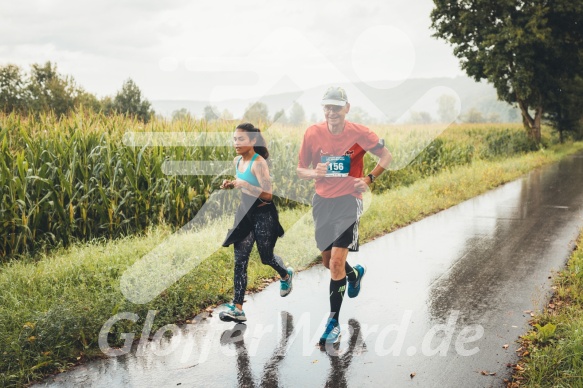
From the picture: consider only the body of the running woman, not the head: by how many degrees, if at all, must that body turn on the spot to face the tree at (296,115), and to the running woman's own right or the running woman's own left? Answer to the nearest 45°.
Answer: approximately 135° to the running woman's own right

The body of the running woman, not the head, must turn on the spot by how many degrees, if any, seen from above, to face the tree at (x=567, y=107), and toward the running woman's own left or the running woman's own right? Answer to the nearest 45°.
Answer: approximately 180°

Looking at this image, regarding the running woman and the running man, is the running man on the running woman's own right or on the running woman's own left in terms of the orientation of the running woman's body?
on the running woman's own left

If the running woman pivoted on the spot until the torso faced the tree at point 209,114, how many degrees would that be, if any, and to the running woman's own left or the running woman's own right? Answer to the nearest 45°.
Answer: approximately 135° to the running woman's own right

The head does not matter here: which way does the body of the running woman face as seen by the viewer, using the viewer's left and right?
facing the viewer and to the left of the viewer

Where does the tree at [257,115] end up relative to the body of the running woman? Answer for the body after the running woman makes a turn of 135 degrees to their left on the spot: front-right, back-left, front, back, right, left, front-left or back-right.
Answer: left
